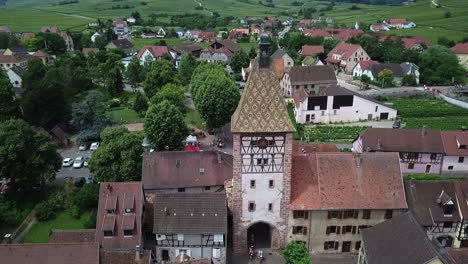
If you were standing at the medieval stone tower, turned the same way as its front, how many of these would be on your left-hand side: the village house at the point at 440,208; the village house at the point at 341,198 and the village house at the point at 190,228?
2

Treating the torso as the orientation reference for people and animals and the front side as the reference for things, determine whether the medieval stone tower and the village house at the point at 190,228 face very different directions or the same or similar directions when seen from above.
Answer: same or similar directions

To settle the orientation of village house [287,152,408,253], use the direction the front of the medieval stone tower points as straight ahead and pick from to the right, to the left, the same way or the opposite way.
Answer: the same way

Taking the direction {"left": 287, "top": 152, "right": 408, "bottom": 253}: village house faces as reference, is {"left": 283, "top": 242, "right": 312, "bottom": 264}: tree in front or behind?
in front

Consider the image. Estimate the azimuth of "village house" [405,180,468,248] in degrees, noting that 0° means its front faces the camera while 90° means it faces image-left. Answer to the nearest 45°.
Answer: approximately 0°

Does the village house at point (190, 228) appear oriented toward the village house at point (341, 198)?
no

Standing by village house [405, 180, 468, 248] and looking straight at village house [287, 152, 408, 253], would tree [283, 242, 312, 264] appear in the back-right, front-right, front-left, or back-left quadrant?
front-left

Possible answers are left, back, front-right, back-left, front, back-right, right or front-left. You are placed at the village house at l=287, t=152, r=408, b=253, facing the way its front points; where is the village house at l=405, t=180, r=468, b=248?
left

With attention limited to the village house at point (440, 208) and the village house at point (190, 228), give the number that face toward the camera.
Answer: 2

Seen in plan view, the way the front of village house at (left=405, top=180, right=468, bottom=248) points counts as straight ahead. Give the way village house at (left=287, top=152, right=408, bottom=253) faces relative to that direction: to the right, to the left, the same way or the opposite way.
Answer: the same way

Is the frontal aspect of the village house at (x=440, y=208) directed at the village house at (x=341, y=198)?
no

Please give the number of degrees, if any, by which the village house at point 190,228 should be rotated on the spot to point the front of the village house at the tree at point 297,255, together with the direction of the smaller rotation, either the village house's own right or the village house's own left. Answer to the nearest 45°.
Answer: approximately 45° to the village house's own left

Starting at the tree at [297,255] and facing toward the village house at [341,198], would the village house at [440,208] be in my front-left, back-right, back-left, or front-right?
front-right

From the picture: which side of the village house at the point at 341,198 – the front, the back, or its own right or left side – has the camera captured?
front

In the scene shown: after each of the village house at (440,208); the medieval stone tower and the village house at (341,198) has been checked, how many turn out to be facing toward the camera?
3

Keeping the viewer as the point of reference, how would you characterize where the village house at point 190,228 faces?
facing the viewer

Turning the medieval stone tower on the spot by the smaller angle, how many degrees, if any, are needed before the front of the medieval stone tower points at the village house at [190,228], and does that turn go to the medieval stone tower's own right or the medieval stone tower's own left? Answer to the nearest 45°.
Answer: approximately 90° to the medieval stone tower's own right

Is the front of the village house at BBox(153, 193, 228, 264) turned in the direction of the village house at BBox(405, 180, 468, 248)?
no

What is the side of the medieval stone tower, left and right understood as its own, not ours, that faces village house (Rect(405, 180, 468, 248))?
left
